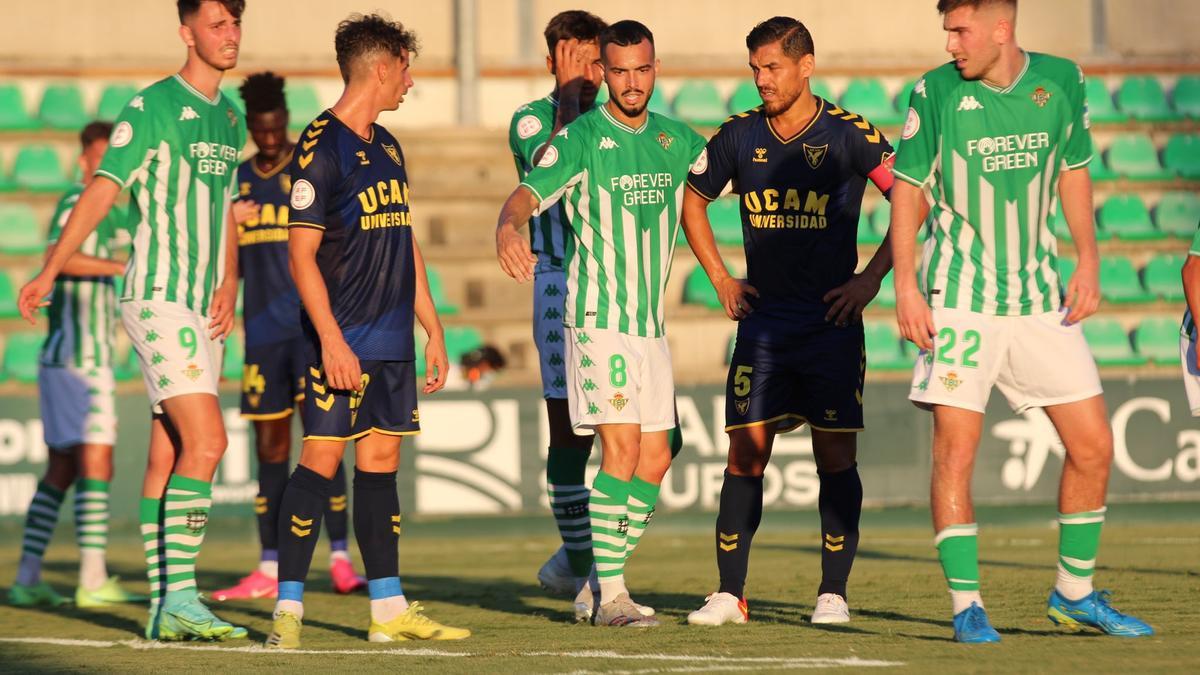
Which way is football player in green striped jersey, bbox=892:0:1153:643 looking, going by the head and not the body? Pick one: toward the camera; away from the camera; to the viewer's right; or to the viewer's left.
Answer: to the viewer's left

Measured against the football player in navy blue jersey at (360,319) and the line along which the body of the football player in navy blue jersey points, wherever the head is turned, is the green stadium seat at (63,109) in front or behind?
behind

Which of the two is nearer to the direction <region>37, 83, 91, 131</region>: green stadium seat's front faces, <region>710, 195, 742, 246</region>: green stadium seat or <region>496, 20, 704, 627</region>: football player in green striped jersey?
the football player in green striped jersey

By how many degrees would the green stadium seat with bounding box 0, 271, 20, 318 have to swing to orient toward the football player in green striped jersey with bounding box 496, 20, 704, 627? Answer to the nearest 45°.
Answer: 0° — it already faces them

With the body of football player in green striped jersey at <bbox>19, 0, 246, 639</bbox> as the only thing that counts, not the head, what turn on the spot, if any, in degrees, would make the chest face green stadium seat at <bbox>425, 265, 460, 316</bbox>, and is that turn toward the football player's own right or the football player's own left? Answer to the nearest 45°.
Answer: approximately 135° to the football player's own left

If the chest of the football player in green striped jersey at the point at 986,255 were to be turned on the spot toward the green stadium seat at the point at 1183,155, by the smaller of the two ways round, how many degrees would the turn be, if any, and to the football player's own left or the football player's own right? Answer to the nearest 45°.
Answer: approximately 180°

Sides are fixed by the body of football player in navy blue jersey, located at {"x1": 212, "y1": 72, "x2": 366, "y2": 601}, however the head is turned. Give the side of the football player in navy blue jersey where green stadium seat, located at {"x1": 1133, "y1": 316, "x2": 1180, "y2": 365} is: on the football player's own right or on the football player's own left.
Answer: on the football player's own left

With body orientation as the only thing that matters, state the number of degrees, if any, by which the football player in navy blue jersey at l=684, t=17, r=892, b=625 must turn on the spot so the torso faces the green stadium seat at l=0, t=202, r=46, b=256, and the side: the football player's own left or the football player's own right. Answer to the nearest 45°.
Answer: approximately 135° to the football player's own right

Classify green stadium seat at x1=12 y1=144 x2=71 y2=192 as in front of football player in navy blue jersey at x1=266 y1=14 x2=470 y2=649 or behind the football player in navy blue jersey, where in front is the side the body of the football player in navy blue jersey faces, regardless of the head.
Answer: behind

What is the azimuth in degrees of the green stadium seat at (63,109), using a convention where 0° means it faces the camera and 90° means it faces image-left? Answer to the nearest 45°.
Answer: approximately 0°
